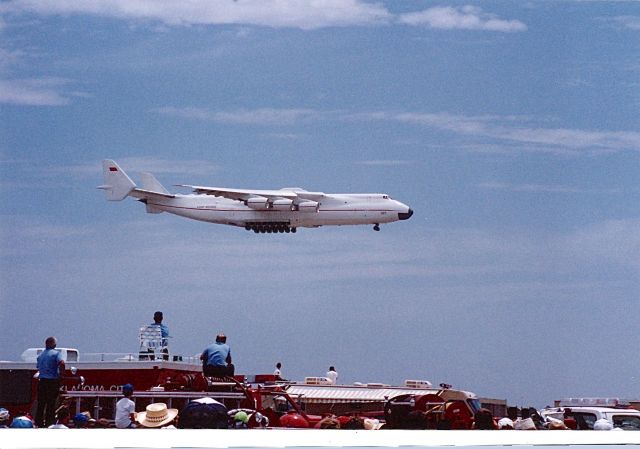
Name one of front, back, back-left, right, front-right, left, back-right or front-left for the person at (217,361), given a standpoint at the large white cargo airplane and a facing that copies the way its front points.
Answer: right

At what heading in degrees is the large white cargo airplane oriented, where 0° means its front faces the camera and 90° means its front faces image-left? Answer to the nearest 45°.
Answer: approximately 270°

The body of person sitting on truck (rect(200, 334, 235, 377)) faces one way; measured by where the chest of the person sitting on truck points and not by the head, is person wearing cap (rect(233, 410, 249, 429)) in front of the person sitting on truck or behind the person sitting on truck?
behind

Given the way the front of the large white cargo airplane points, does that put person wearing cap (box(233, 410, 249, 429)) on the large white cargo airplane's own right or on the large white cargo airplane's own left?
on the large white cargo airplane's own right

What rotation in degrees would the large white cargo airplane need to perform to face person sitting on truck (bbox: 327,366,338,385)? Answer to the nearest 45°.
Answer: approximately 90° to its right

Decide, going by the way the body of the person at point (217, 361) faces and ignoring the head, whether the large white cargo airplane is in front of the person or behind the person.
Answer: in front

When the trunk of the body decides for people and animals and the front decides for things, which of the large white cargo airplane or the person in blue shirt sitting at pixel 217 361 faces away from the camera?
the person in blue shirt sitting

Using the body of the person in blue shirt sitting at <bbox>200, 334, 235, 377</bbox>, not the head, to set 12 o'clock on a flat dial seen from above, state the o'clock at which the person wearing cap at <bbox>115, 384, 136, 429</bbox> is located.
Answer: The person wearing cap is roughly at 7 o'clock from the person in blue shirt sitting.

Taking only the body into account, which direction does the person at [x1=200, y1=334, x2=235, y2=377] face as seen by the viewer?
away from the camera

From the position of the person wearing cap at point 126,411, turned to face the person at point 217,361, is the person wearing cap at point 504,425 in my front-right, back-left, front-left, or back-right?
front-right

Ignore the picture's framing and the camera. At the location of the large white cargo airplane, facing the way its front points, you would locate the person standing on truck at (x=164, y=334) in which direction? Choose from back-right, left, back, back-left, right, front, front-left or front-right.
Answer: right
